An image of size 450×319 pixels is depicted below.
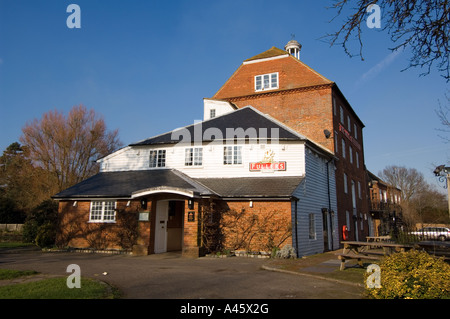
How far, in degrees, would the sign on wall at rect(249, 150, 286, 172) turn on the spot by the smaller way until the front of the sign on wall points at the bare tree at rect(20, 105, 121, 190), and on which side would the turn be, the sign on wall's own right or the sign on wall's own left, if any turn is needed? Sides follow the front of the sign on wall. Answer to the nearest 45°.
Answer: approximately 135° to the sign on wall's own right

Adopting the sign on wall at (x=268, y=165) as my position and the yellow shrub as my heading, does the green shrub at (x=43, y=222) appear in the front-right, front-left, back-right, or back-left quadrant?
back-right

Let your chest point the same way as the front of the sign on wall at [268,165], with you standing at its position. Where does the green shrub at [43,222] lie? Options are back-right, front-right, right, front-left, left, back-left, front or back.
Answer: right

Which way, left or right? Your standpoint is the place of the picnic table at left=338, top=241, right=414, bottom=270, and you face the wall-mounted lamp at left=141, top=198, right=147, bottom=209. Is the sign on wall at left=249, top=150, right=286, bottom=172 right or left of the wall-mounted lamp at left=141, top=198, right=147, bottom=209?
right

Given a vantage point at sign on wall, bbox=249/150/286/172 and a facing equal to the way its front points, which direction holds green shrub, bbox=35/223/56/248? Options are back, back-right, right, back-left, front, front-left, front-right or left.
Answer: right

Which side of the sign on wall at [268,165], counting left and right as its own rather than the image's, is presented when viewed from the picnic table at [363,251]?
front

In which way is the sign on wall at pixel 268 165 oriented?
toward the camera
